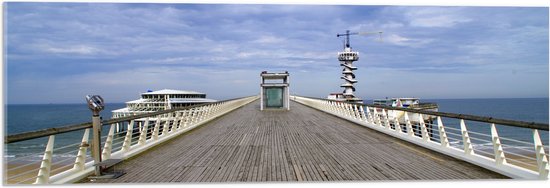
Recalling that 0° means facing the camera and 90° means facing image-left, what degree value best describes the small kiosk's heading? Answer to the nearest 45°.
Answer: approximately 0°
